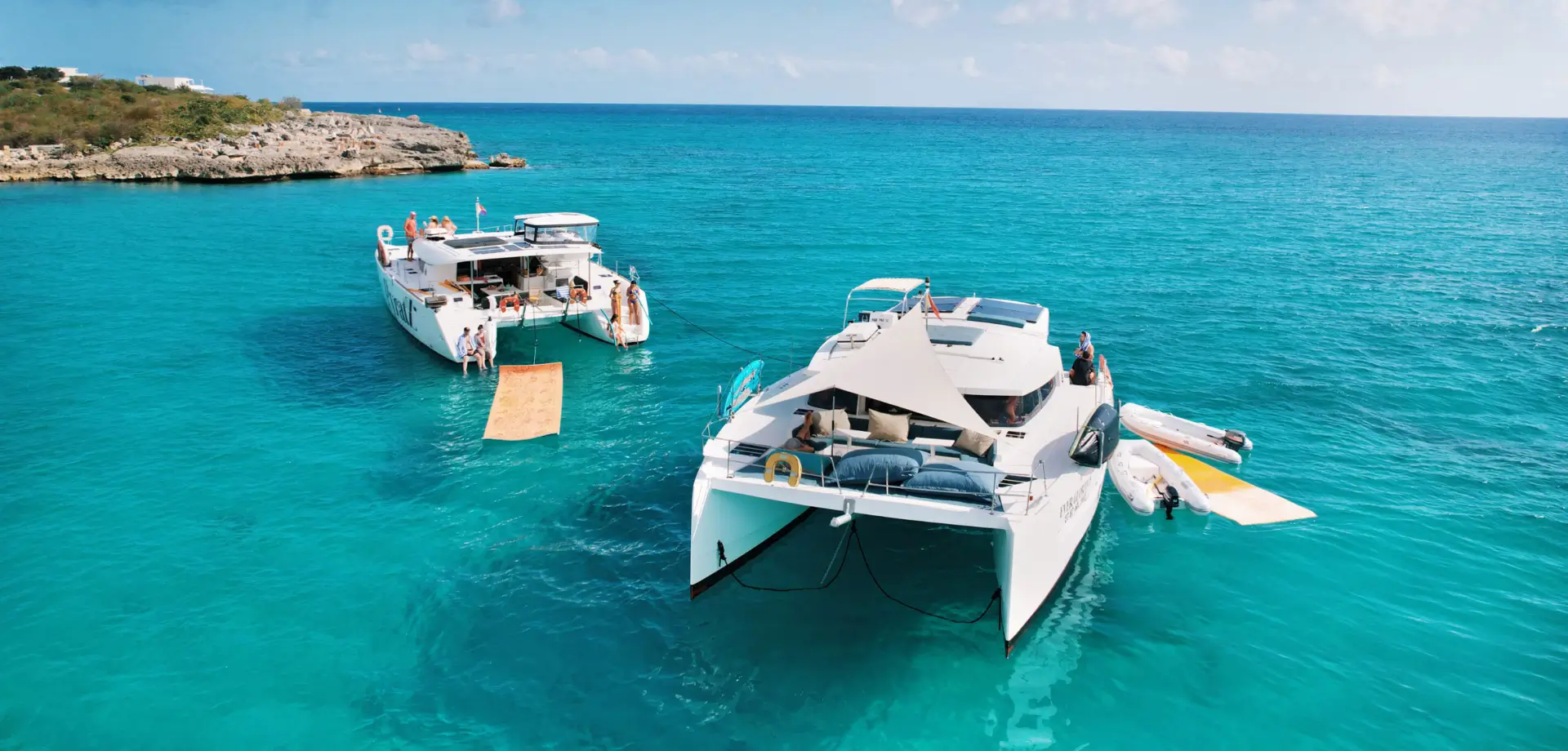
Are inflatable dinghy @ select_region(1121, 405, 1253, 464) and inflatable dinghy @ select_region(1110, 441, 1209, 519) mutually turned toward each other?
no

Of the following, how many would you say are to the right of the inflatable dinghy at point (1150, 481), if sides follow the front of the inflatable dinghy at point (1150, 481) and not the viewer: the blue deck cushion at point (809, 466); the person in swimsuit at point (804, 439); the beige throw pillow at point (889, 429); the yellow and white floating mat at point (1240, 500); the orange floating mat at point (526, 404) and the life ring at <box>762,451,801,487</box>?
1

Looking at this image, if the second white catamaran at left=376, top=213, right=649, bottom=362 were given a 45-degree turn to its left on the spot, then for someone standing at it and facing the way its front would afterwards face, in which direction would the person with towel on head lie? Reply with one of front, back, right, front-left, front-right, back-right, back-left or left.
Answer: back-left

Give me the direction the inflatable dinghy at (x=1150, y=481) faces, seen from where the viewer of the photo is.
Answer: facing away from the viewer and to the left of the viewer

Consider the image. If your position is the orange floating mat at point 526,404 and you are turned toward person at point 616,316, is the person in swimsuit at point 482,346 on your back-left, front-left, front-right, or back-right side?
front-left

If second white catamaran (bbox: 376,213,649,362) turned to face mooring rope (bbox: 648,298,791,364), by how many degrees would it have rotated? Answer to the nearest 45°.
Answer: approximately 135° to its right

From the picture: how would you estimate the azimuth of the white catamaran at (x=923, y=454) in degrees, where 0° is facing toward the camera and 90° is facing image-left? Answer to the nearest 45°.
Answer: approximately 45°

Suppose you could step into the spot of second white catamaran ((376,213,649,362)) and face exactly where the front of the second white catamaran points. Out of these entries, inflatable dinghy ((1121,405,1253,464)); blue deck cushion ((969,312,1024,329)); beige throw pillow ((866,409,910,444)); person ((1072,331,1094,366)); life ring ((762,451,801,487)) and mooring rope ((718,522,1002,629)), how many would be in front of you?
0

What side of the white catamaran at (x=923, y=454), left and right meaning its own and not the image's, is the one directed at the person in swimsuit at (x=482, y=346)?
right

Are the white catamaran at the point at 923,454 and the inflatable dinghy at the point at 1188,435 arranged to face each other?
no

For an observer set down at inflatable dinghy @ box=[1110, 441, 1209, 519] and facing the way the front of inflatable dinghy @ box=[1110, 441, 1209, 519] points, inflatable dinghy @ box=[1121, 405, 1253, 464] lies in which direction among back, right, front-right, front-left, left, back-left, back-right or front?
front-right

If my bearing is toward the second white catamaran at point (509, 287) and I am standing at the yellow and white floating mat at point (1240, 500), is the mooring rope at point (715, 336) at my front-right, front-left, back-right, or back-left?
front-right

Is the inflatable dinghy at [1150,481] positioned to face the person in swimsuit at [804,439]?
no

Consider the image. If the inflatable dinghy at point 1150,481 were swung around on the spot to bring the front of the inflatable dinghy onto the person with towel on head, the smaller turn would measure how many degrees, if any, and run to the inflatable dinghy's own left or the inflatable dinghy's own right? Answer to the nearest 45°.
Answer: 0° — it already faces them

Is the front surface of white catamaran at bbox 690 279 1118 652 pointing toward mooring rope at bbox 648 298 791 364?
no

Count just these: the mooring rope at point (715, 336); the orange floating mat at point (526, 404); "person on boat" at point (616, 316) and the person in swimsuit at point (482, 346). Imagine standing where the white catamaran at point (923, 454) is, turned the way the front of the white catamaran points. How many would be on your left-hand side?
0

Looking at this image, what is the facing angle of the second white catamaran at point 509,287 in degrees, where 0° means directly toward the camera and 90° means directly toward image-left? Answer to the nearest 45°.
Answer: approximately 135°

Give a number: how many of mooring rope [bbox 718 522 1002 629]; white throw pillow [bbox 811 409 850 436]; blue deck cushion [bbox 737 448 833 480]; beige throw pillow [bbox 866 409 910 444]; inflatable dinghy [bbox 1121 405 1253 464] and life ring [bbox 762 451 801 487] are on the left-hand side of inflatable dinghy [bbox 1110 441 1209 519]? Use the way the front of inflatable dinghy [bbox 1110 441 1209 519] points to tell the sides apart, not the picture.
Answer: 5

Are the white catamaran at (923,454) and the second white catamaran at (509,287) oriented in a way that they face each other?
no

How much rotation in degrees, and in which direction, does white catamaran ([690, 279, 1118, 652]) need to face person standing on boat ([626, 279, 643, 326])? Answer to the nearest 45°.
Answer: approximately 90° to its right
